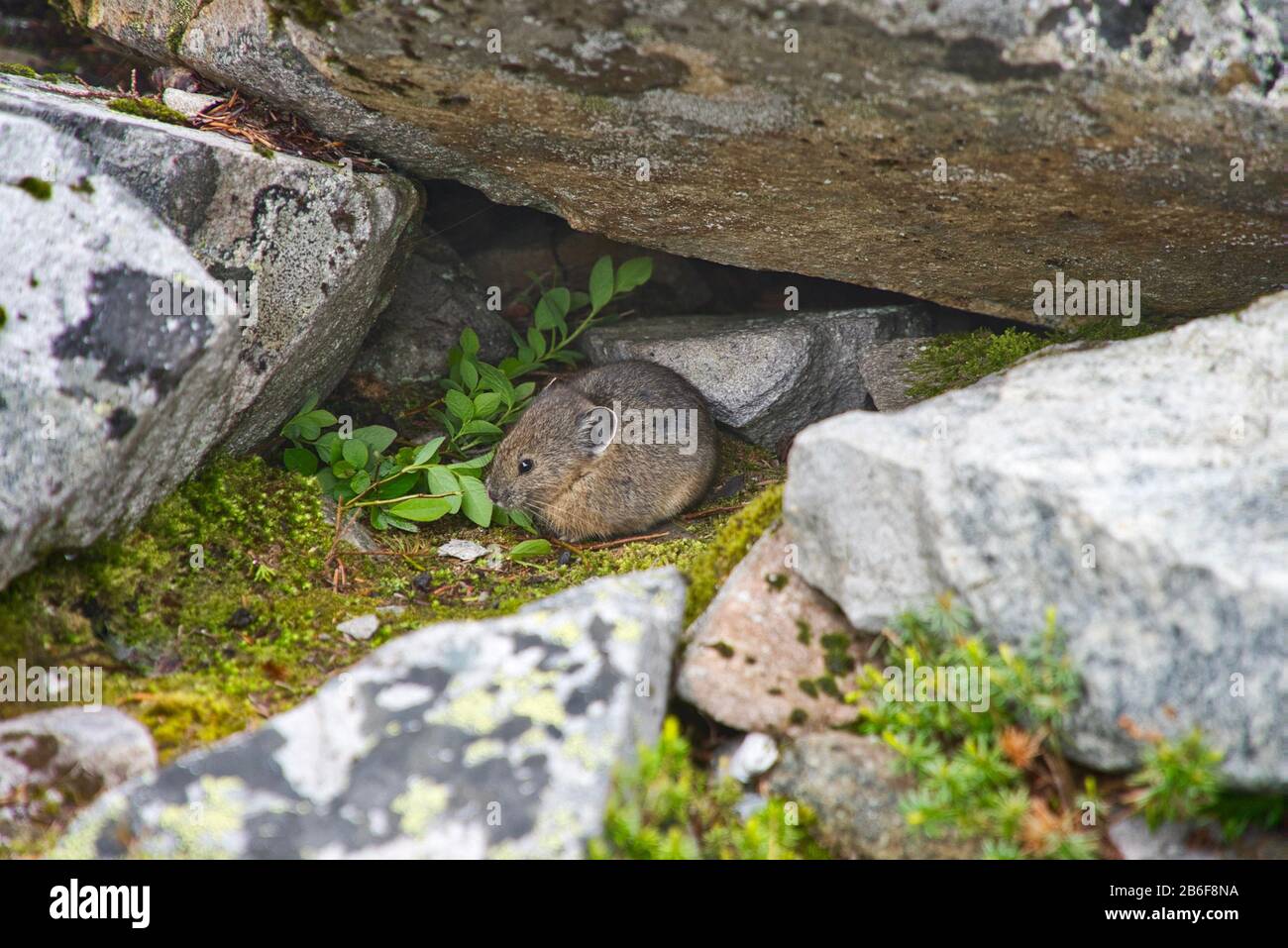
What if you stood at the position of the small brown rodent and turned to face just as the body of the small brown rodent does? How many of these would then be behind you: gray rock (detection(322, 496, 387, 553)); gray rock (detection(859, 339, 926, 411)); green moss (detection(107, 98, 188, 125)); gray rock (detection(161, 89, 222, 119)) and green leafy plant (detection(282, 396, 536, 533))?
1

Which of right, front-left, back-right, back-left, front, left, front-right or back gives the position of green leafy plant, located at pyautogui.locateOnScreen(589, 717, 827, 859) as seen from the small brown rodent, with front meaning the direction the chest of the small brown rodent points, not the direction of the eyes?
left

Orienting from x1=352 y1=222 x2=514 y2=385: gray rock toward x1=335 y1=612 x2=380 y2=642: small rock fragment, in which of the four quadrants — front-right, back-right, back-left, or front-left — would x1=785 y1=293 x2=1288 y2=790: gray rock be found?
front-left

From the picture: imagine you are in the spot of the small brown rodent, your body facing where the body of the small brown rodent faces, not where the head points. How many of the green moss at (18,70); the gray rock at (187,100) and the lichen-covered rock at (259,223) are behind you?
0

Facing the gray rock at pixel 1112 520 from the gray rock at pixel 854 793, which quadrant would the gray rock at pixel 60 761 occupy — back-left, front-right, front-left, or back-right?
back-left

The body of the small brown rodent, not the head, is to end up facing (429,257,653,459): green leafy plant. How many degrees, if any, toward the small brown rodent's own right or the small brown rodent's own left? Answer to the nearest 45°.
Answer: approximately 45° to the small brown rodent's own right

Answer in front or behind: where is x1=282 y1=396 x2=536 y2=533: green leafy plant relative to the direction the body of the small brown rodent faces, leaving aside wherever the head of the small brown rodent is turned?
in front

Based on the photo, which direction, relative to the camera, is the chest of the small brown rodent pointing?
to the viewer's left

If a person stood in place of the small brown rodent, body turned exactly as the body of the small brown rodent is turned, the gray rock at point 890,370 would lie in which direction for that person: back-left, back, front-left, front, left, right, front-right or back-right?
back

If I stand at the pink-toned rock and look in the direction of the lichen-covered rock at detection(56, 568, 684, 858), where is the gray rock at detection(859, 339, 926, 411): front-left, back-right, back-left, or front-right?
back-right
